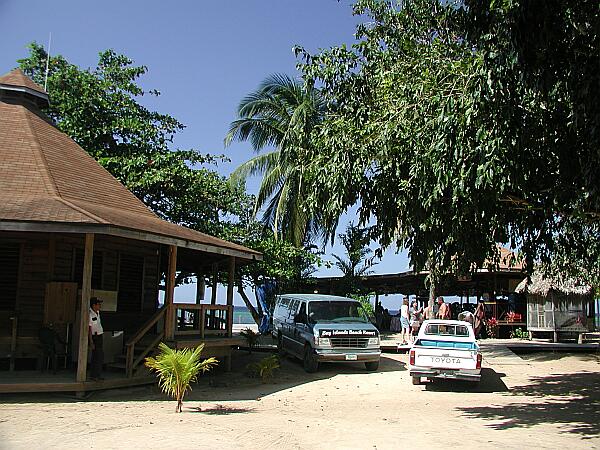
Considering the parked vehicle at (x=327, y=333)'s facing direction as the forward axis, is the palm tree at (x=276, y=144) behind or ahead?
behind

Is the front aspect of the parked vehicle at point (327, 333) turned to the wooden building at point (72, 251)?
no

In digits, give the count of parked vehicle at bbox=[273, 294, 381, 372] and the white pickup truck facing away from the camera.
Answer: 1

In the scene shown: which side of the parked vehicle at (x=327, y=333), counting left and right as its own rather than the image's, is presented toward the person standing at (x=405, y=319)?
left

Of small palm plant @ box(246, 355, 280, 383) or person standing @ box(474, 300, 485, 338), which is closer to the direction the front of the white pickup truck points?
the person standing

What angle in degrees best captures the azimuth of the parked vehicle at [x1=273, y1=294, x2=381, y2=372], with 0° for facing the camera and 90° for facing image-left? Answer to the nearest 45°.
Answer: approximately 315°

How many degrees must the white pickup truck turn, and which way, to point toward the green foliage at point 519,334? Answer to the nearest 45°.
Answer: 0° — it already faces it

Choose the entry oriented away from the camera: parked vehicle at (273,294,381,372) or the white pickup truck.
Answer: the white pickup truck

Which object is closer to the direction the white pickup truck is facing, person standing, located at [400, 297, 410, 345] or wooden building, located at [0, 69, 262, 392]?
the person standing

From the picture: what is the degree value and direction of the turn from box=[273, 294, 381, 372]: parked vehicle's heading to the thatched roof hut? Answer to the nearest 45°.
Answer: approximately 90° to its left

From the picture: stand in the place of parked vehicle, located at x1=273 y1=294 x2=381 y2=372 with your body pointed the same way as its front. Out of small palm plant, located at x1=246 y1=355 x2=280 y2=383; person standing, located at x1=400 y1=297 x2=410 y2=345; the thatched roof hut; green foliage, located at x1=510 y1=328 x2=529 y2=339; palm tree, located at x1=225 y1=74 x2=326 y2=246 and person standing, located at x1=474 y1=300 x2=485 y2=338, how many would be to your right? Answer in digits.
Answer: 1

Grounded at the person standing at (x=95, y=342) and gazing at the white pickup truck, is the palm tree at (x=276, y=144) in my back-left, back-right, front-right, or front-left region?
front-left

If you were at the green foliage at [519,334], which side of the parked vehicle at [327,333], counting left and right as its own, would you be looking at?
left

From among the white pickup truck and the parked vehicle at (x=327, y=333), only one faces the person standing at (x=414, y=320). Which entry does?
the white pickup truck

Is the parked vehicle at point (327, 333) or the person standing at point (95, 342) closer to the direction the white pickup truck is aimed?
the parked vehicle

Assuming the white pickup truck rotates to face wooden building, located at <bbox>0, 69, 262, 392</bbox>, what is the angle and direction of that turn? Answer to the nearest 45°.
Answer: approximately 90° to its left

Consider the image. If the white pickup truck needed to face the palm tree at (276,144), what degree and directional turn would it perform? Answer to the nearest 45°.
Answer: approximately 45° to its left

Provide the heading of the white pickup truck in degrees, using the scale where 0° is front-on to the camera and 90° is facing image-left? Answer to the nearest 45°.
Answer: approximately 180°
